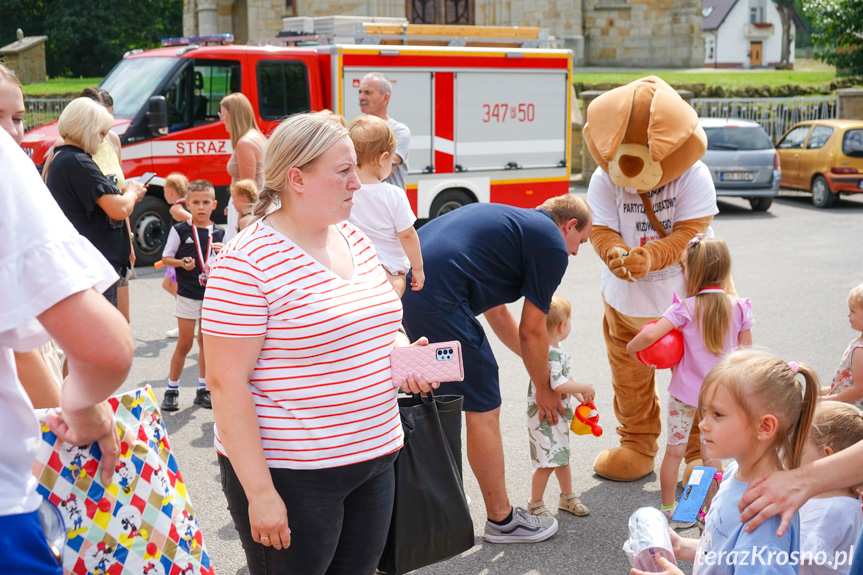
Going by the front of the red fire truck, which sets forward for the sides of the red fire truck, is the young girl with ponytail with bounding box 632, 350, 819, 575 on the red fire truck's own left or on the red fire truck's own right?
on the red fire truck's own left

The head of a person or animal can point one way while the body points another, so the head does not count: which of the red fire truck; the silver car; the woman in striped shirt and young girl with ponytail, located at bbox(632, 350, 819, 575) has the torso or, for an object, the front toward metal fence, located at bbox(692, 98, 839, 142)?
the silver car

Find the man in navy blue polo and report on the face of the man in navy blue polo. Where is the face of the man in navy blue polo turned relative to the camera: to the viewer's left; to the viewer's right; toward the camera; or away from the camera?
to the viewer's right

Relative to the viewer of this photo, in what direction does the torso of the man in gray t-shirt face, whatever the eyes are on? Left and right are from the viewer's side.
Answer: facing the viewer and to the left of the viewer

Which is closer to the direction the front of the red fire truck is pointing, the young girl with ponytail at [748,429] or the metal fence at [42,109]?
the young girl with ponytail

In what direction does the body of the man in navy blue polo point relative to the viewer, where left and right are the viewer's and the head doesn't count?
facing to the right of the viewer

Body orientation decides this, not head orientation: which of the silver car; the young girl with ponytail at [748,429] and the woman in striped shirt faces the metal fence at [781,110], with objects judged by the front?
the silver car

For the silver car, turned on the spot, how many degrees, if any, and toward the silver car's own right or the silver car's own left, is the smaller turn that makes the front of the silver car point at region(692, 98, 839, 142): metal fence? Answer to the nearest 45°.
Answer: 0° — it already faces it

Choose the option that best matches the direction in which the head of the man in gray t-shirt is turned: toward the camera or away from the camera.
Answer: toward the camera

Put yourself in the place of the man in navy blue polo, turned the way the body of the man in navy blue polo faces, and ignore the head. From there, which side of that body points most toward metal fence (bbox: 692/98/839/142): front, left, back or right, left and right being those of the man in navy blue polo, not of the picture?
left

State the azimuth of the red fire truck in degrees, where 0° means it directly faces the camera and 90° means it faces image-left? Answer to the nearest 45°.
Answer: approximately 45°

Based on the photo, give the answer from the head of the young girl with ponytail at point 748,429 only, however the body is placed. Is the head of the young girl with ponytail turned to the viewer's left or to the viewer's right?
to the viewer's left

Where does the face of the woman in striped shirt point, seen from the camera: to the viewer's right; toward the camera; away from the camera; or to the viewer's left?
to the viewer's right
